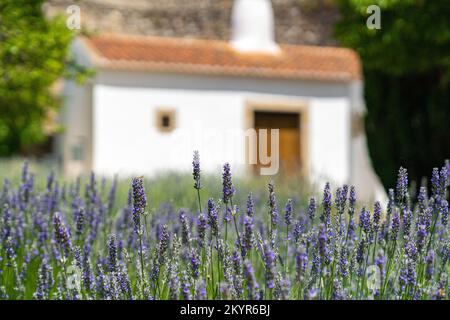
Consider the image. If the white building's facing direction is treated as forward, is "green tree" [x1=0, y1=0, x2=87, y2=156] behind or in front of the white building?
in front

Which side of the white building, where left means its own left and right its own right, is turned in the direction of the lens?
front
